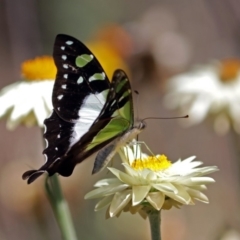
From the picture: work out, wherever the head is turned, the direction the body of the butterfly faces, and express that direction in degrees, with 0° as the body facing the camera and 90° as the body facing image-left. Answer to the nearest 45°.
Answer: approximately 270°
